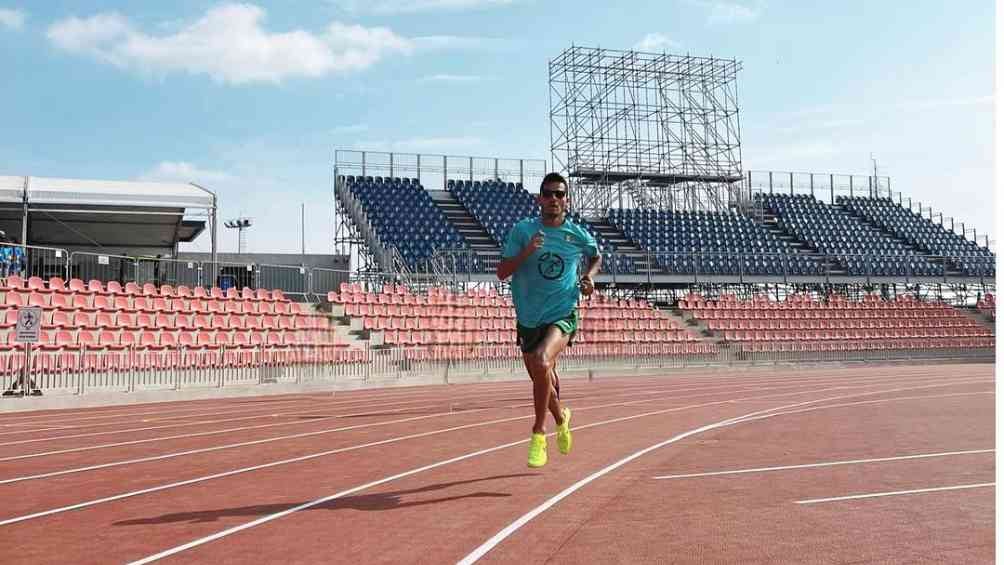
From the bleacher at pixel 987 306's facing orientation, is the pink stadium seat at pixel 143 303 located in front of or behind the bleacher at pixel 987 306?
in front

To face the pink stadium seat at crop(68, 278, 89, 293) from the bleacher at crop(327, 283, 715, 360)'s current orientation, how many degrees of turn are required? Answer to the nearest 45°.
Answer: approximately 45° to its right

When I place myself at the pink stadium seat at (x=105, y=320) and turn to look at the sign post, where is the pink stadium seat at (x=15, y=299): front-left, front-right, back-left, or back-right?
front-right

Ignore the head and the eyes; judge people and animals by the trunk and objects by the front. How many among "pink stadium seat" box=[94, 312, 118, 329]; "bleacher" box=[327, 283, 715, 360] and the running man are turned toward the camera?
3

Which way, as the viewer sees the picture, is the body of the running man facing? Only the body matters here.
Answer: toward the camera

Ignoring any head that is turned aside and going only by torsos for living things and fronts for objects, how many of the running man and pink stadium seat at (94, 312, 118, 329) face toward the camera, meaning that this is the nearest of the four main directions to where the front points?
2

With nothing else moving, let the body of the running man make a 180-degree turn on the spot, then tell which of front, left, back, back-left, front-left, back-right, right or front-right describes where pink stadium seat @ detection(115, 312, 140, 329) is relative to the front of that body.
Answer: front-left

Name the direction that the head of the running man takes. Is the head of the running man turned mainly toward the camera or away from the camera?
toward the camera

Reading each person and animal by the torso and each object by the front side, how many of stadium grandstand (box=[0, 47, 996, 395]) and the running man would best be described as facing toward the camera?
2

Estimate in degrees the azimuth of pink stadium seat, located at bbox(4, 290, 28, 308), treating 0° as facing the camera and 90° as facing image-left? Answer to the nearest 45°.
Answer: approximately 315°

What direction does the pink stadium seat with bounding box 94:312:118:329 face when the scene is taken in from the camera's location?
facing the viewer
